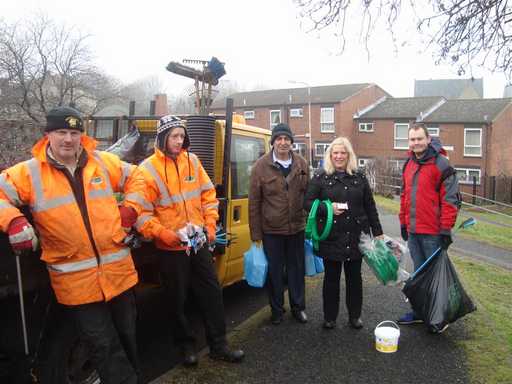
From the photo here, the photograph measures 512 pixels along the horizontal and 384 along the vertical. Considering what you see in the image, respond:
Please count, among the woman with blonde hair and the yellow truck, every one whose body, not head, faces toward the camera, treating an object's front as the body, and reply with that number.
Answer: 1

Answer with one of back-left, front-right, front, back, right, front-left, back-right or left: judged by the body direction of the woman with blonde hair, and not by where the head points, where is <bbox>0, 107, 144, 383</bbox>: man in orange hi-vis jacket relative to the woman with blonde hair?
front-right

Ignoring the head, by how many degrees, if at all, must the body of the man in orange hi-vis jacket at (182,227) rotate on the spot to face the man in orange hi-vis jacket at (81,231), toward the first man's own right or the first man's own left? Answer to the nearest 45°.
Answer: approximately 90° to the first man's own right

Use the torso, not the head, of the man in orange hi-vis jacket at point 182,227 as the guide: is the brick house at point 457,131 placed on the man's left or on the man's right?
on the man's left

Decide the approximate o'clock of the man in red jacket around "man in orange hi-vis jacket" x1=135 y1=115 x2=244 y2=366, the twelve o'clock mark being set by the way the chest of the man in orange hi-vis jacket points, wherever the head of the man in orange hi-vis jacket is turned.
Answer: The man in red jacket is roughly at 10 o'clock from the man in orange hi-vis jacket.

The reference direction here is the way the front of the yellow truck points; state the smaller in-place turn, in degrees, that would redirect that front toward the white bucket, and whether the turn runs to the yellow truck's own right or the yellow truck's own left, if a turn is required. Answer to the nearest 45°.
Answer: approximately 45° to the yellow truck's own right

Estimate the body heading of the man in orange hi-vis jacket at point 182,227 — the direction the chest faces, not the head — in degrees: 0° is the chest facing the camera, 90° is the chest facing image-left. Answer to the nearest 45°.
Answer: approximately 315°

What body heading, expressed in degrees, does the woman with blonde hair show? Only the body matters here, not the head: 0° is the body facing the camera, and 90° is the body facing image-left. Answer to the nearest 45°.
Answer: approximately 0°

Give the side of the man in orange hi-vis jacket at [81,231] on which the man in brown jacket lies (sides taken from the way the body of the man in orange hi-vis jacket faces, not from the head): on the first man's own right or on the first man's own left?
on the first man's own left

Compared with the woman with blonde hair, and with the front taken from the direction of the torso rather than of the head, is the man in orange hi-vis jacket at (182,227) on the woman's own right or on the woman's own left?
on the woman's own right

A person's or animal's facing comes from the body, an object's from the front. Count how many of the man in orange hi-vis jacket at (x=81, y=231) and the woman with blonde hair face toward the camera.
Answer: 2
